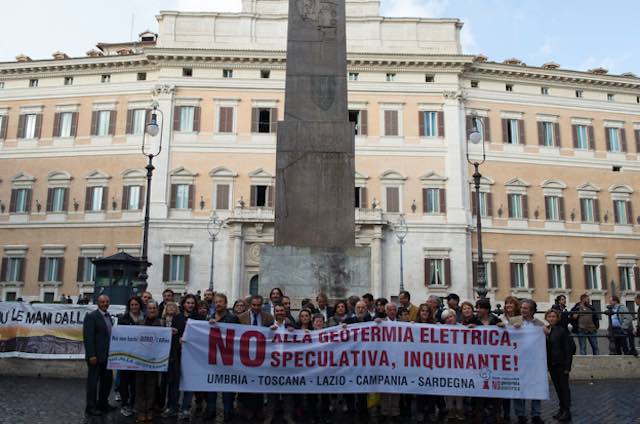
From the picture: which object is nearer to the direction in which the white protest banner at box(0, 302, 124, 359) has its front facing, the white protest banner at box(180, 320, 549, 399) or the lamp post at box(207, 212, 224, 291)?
the white protest banner

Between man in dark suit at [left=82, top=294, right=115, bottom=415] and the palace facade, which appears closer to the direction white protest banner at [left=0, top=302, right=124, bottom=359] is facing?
the man in dark suit

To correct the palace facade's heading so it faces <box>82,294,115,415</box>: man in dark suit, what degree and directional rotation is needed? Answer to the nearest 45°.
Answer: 0° — it already faces them

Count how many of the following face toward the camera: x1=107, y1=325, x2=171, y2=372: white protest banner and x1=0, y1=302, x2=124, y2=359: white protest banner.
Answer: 2

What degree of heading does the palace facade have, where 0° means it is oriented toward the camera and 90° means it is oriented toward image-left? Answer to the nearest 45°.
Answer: approximately 0°

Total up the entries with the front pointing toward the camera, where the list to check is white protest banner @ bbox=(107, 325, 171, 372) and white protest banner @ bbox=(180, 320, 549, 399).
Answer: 2

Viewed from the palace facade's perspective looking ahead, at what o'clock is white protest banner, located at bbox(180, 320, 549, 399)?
The white protest banner is roughly at 12 o'clock from the palace facade.
